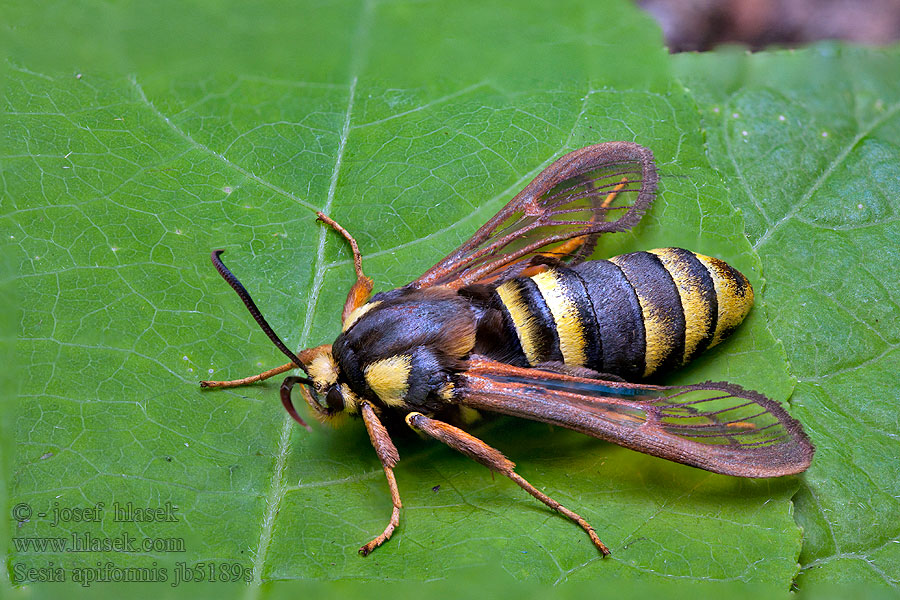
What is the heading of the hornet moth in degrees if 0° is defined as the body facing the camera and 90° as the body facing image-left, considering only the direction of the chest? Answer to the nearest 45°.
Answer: approximately 45°

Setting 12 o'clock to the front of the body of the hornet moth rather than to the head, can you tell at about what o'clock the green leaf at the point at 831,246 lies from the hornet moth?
The green leaf is roughly at 6 o'clock from the hornet moth.
